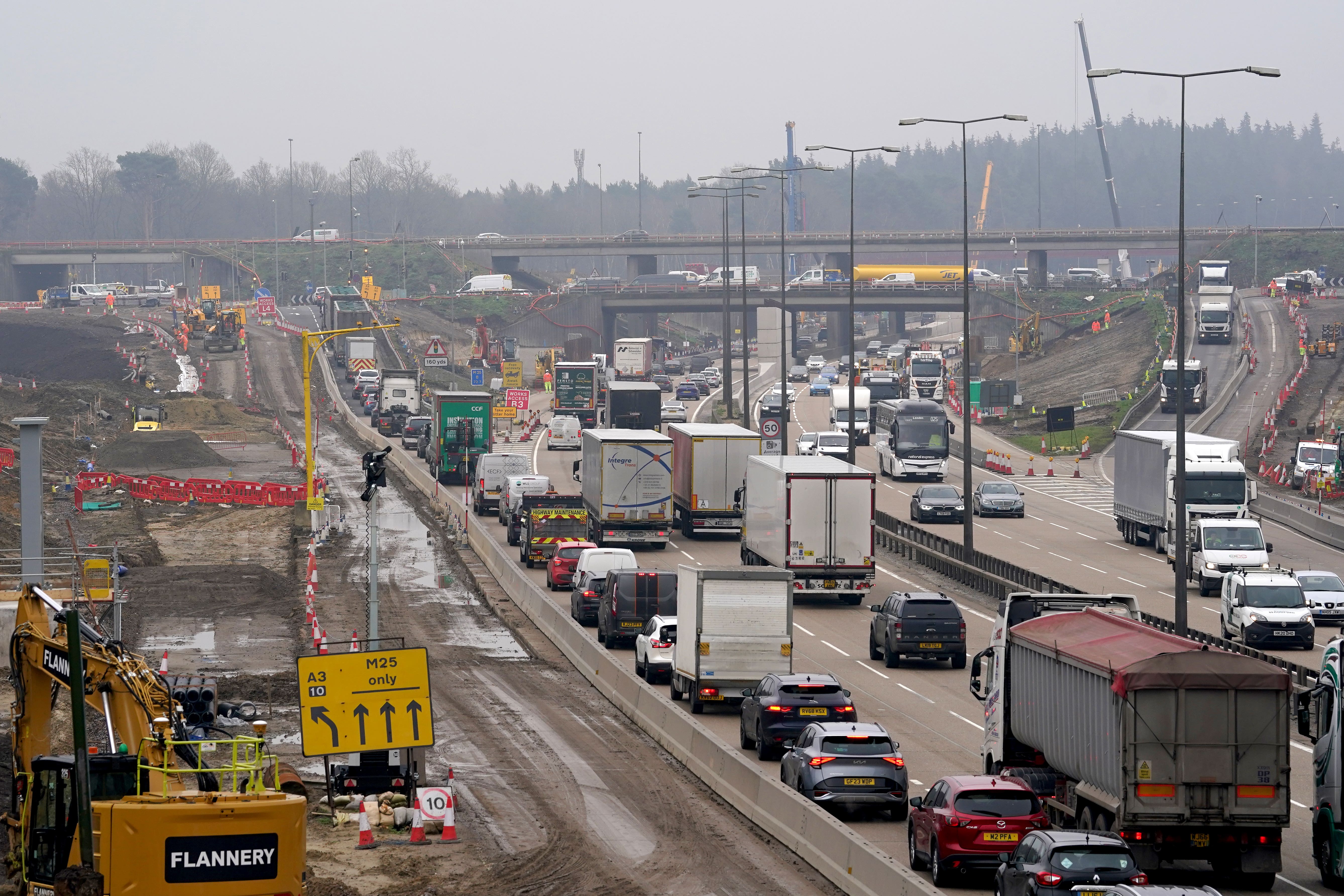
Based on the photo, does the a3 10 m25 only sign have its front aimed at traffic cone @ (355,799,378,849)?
yes

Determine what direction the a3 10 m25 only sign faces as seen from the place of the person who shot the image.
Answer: facing the viewer

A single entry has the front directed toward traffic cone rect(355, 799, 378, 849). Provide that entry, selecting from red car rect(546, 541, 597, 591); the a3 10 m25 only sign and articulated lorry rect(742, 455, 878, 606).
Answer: the a3 10 m25 only sign

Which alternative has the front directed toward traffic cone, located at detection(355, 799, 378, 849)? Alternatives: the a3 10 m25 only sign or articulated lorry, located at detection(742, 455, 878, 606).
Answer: the a3 10 m25 only sign

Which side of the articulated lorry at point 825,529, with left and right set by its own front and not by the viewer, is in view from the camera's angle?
back

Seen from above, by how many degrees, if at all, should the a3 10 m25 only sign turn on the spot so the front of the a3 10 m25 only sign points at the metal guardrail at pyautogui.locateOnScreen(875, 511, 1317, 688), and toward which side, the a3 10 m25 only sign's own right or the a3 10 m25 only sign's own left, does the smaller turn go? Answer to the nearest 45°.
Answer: approximately 135° to the a3 10 m25 only sign's own left

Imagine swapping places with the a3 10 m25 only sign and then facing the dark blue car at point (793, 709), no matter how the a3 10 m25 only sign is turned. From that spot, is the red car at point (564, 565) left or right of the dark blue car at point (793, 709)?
left

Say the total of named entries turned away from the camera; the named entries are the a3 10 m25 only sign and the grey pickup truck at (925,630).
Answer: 1

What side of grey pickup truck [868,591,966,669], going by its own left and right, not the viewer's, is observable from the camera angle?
back

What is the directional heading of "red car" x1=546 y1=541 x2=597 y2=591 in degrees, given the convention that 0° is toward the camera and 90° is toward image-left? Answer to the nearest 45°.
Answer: approximately 180°

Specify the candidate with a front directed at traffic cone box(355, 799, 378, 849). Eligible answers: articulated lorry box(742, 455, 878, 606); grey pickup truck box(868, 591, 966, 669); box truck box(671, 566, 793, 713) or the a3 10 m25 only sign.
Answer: the a3 10 m25 only sign

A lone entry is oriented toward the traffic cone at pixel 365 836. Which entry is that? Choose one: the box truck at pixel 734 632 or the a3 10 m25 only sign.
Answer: the a3 10 m25 only sign

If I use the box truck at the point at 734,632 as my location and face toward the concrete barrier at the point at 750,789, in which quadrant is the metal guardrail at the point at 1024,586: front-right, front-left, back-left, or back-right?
back-left

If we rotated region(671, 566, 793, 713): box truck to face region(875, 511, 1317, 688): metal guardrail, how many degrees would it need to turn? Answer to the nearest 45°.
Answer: approximately 45° to its right

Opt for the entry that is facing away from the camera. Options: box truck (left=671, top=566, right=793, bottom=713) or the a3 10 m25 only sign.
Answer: the box truck

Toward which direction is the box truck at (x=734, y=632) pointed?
away from the camera

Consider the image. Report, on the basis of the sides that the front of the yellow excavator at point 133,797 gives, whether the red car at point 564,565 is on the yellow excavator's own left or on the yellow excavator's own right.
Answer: on the yellow excavator's own right
